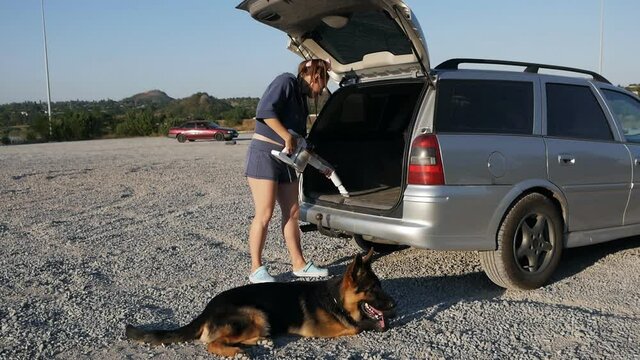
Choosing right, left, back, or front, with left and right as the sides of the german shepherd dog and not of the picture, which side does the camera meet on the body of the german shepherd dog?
right

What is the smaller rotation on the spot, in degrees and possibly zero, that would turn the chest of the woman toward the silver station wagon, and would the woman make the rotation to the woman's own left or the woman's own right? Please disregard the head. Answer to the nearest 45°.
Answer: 0° — they already face it

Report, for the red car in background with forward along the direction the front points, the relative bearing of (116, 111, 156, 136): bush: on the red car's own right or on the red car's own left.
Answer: on the red car's own left

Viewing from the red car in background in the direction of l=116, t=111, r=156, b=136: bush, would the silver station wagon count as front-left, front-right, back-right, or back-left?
back-left

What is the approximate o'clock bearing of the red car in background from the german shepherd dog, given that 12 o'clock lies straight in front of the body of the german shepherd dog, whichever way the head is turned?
The red car in background is roughly at 9 o'clock from the german shepherd dog.

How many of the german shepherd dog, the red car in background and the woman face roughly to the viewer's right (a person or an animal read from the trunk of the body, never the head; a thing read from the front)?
3

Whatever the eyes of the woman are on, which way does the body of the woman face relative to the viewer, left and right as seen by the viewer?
facing to the right of the viewer

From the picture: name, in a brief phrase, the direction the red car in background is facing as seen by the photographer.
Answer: facing to the right of the viewer

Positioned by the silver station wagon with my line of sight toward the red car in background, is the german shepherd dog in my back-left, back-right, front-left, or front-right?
back-left

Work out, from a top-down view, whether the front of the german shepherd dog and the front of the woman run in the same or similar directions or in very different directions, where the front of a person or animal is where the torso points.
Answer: same or similar directions

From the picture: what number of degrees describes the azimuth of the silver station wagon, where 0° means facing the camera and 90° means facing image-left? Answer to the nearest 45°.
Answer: approximately 225°

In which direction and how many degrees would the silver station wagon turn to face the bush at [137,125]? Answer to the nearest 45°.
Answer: approximately 90° to its left

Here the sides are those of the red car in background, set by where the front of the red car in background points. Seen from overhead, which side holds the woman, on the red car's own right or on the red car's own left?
on the red car's own right
